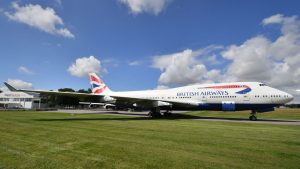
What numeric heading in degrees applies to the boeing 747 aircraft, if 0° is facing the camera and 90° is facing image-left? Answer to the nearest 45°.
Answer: approximately 315°
